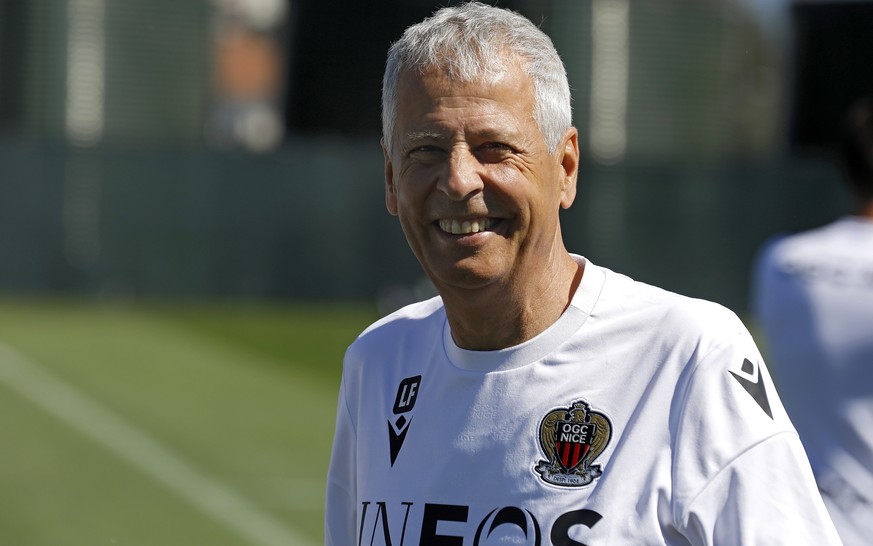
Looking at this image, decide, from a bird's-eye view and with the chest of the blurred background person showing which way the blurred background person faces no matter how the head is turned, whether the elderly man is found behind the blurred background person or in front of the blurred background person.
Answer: behind

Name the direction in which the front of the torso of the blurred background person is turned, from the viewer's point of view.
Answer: away from the camera

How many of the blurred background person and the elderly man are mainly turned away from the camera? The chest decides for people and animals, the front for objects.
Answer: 1

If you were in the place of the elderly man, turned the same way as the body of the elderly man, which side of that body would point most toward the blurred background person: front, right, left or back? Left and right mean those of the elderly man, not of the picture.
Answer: back

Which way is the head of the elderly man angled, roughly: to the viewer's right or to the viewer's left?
to the viewer's left

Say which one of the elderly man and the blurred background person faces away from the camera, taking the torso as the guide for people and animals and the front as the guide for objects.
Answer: the blurred background person

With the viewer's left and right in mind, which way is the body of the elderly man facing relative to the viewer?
facing the viewer and to the left of the viewer
